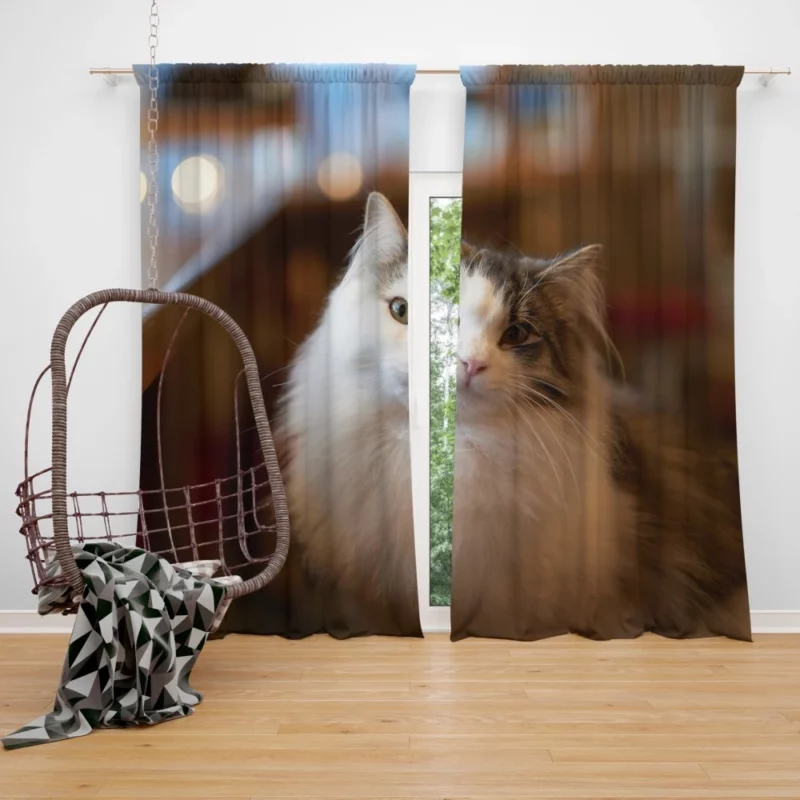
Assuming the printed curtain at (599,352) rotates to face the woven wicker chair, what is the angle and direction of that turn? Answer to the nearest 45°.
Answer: approximately 45° to its right

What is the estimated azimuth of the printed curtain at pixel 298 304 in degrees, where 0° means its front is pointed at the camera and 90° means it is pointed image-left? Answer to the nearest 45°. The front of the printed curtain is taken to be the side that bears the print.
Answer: approximately 0°

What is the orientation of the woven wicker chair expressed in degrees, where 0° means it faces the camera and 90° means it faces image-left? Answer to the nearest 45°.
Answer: approximately 315°

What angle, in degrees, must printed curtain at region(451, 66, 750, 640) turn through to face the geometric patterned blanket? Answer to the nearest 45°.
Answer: approximately 45° to its right

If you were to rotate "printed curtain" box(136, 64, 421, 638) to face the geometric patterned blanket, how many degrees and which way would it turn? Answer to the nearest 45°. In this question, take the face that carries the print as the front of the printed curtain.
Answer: approximately 45° to its right
